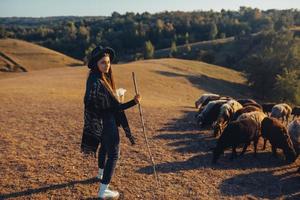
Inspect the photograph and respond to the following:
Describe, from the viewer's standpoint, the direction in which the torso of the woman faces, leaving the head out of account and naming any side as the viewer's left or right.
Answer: facing to the right of the viewer

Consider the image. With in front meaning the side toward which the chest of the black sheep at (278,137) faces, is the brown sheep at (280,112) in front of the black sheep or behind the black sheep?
behind

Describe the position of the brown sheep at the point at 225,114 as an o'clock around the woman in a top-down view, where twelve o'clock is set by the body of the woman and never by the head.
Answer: The brown sheep is roughly at 10 o'clock from the woman.

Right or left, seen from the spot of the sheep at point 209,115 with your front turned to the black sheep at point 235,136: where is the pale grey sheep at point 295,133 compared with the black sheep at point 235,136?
left

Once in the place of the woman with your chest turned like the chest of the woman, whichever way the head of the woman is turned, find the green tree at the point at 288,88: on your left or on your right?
on your left

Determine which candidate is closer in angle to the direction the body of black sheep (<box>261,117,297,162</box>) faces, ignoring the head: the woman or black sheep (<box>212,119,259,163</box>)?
the woman

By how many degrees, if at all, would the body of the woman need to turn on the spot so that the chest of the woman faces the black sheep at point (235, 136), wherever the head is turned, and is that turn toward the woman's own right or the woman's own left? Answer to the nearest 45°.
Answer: approximately 45° to the woman's own left

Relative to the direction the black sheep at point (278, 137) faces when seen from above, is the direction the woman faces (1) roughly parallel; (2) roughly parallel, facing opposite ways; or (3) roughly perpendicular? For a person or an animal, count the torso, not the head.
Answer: roughly perpendicular
